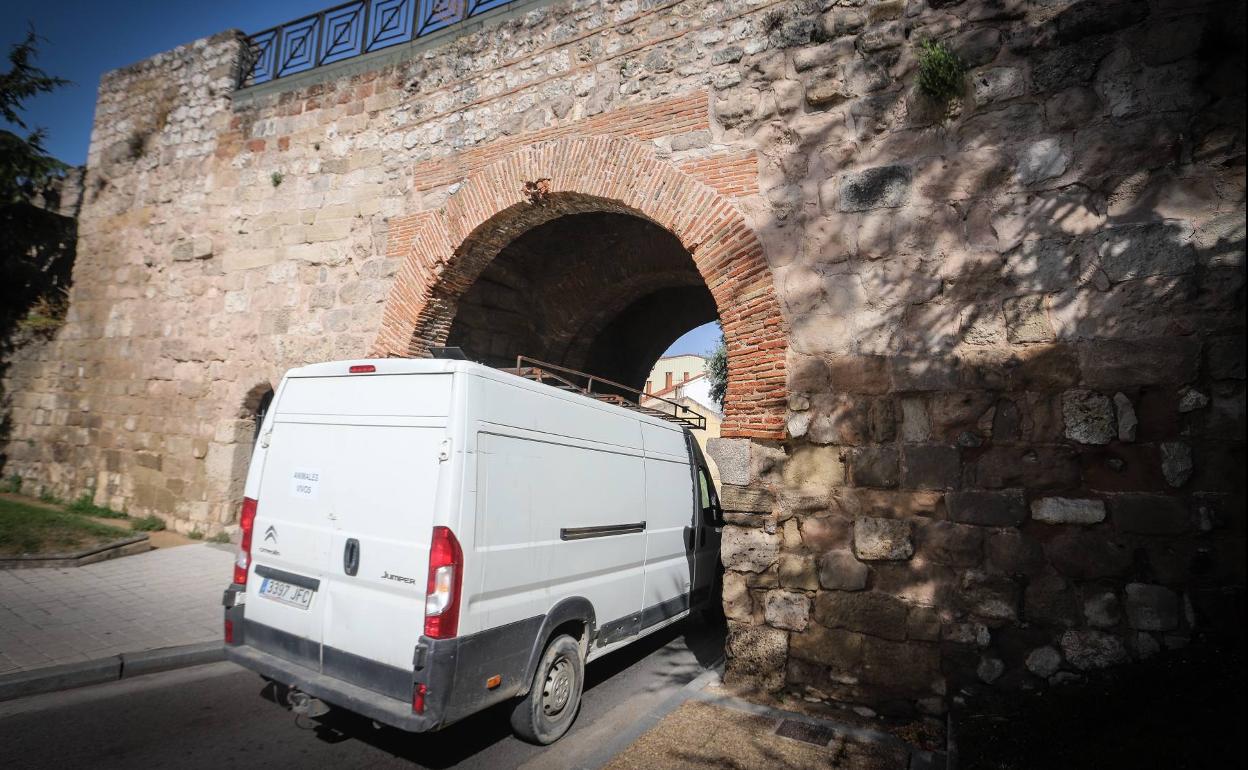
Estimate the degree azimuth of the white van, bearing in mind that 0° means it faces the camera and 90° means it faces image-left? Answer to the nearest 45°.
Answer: approximately 225°

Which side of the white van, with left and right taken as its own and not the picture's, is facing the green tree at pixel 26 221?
left
